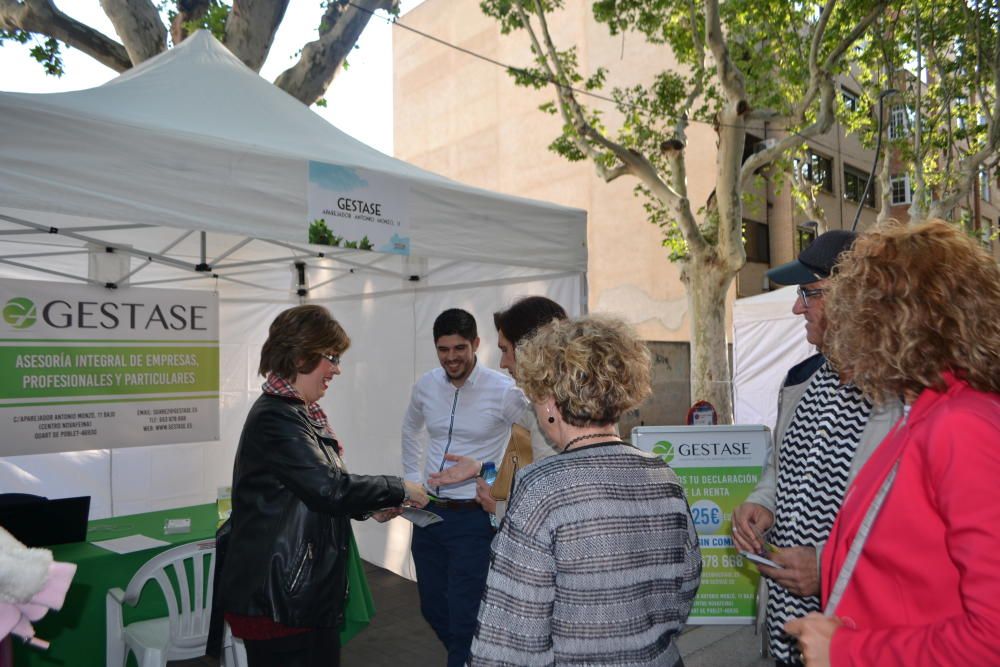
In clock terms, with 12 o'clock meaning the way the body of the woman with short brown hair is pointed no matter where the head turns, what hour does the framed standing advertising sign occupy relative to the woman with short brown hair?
The framed standing advertising sign is roughly at 11 o'clock from the woman with short brown hair.

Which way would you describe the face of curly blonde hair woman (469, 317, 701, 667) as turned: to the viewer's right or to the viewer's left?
to the viewer's left

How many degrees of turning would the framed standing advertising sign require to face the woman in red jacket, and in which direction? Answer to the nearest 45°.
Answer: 0° — it already faces them

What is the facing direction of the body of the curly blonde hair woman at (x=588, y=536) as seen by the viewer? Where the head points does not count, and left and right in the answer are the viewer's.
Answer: facing away from the viewer and to the left of the viewer

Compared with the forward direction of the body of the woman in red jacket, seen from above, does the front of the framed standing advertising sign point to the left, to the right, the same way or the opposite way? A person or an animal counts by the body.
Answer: to the left

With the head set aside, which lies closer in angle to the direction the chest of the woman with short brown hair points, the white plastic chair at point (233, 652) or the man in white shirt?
the man in white shirt

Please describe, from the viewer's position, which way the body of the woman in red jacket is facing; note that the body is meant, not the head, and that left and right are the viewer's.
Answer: facing to the left of the viewer

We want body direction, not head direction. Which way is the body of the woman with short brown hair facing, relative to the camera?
to the viewer's right

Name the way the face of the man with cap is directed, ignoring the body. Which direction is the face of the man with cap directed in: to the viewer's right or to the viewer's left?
to the viewer's left

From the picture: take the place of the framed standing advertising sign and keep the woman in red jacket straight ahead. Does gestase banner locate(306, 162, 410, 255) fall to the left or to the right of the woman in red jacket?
right
